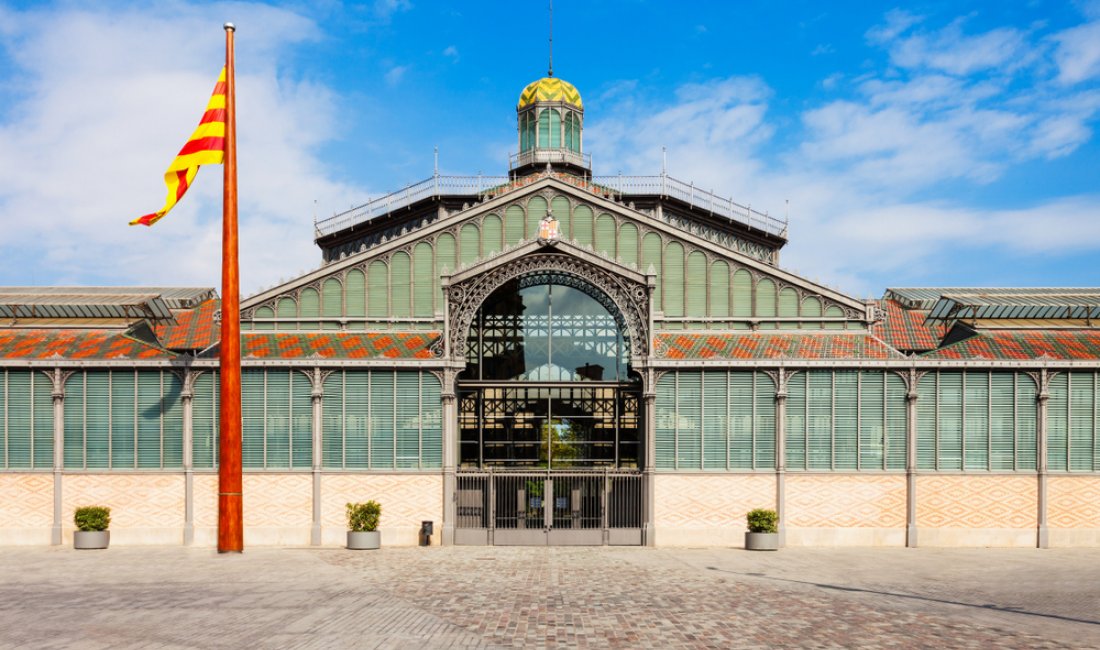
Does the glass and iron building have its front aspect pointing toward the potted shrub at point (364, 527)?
no

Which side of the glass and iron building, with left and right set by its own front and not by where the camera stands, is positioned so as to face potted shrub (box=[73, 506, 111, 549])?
right

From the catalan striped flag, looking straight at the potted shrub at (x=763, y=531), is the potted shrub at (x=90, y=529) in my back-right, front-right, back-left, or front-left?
back-left

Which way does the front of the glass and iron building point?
toward the camera

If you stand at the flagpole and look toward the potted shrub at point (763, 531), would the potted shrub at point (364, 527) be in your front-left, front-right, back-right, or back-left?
front-left
